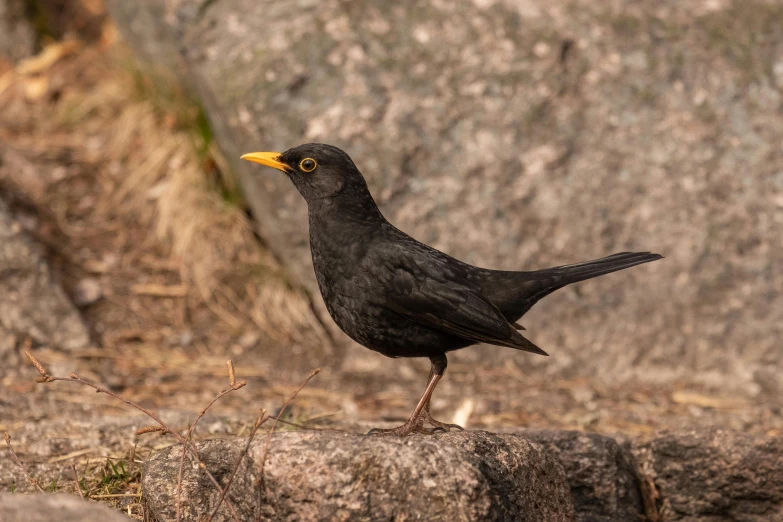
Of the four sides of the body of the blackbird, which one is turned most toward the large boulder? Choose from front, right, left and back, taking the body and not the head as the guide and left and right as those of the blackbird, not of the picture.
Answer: right

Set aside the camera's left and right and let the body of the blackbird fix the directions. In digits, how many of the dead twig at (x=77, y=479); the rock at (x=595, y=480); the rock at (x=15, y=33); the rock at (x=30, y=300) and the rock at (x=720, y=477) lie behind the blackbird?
2

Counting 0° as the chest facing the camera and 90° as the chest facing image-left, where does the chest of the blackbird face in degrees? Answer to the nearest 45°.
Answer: approximately 90°

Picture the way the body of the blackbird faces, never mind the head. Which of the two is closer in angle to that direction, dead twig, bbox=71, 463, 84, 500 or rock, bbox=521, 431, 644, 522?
the dead twig

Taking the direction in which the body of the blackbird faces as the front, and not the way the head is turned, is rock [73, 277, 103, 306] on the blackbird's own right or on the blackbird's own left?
on the blackbird's own right

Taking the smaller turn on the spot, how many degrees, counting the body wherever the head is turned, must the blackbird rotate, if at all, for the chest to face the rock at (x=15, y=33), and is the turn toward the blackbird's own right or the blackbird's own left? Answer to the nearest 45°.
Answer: approximately 45° to the blackbird's own right

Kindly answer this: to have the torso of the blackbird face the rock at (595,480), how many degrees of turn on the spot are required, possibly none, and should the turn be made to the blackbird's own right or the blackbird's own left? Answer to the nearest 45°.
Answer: approximately 180°

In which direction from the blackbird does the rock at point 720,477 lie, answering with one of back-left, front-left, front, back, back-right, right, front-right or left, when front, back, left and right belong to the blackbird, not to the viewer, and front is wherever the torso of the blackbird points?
back

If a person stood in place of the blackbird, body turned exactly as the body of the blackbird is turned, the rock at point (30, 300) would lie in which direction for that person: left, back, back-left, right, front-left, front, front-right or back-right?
front-right
